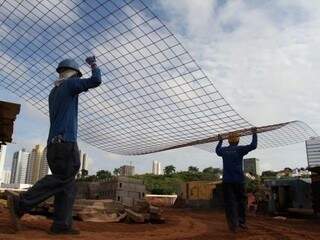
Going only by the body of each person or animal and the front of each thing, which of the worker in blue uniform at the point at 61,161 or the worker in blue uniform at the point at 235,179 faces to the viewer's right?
the worker in blue uniform at the point at 61,161

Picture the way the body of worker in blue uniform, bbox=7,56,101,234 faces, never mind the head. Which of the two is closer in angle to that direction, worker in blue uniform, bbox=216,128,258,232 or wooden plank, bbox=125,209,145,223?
the worker in blue uniform

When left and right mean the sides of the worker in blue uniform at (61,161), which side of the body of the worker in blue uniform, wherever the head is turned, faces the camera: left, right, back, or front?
right

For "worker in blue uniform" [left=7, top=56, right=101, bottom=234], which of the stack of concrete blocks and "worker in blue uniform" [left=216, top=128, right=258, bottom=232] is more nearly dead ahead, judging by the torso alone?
the worker in blue uniform

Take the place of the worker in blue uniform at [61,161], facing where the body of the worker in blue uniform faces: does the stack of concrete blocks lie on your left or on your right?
on your left
